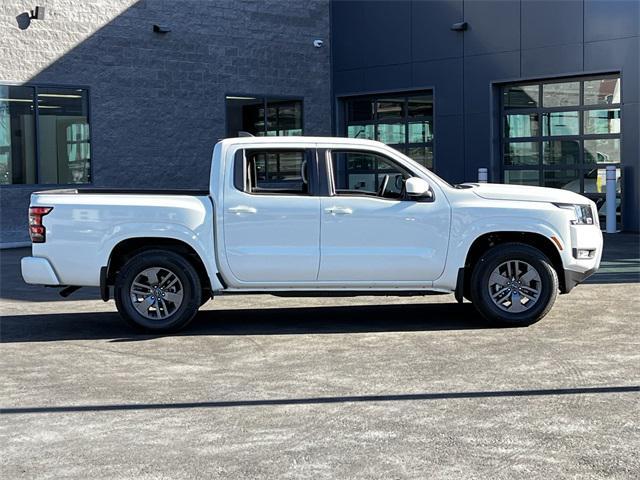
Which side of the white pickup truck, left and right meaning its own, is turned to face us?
right

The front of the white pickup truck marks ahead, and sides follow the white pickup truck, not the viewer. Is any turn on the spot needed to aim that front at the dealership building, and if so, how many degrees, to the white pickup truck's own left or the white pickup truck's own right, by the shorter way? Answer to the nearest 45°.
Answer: approximately 90° to the white pickup truck's own left

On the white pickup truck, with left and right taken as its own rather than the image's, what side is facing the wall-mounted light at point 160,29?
left
